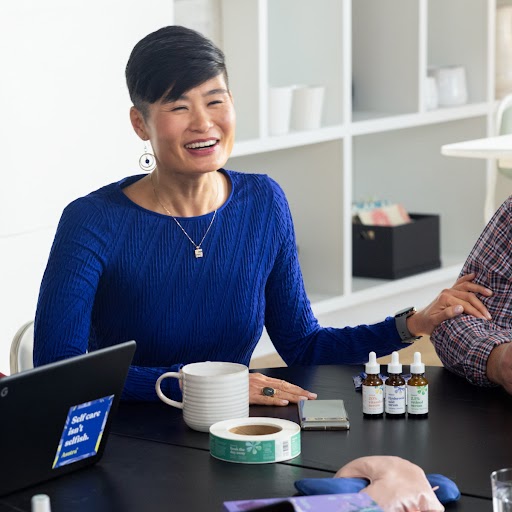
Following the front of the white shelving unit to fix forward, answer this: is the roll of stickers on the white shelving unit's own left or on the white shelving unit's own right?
on the white shelving unit's own right

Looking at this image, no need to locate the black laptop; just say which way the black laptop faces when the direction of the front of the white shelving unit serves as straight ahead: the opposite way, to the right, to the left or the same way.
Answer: the opposite way

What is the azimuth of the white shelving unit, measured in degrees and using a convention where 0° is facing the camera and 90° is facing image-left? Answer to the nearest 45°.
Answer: approximately 315°

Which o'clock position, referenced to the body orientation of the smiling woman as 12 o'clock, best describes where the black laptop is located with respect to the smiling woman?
The black laptop is roughly at 2 o'clock from the smiling woman.

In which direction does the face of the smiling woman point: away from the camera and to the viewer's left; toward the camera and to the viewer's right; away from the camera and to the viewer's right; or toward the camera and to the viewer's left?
toward the camera and to the viewer's right

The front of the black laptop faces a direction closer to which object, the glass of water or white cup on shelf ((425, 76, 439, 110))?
the white cup on shelf

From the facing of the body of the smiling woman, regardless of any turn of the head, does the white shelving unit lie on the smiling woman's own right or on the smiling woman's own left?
on the smiling woman's own left

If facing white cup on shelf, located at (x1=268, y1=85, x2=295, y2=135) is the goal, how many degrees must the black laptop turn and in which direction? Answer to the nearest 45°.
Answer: approximately 45° to its right

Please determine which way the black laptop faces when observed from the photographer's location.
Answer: facing away from the viewer and to the left of the viewer

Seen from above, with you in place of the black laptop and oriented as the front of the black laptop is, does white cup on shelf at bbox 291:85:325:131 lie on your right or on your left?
on your right

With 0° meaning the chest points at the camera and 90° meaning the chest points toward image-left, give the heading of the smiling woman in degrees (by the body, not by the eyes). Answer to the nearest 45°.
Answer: approximately 315°
